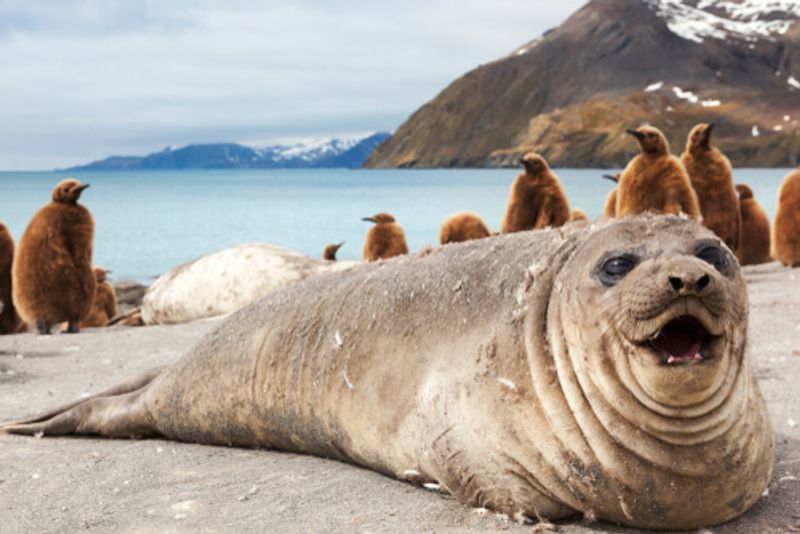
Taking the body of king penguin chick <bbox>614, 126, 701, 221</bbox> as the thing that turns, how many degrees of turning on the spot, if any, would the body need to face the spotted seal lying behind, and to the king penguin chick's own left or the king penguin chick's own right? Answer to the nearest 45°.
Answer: approximately 45° to the king penguin chick's own right

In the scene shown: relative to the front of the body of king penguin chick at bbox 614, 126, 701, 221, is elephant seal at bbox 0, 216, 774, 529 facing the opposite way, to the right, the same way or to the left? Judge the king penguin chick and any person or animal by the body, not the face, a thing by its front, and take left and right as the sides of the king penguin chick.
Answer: to the left

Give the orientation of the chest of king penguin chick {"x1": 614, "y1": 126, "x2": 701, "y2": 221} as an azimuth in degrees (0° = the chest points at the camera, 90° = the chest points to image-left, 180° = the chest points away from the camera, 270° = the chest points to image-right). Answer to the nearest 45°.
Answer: approximately 45°

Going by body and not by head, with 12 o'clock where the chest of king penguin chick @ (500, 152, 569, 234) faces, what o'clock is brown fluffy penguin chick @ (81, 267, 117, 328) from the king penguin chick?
The brown fluffy penguin chick is roughly at 2 o'clock from the king penguin chick.

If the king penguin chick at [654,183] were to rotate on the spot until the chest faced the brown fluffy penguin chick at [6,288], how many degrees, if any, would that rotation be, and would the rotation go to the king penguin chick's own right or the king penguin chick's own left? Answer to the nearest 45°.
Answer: approximately 45° to the king penguin chick's own right

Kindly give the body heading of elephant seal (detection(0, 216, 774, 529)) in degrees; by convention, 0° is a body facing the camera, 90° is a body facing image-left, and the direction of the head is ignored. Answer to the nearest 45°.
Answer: approximately 315°

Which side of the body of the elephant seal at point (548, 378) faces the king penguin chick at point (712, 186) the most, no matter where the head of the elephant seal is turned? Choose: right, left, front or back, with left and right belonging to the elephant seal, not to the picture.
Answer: left

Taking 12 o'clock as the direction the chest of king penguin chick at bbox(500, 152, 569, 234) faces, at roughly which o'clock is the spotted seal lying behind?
The spotted seal lying behind is roughly at 1 o'clock from the king penguin chick.

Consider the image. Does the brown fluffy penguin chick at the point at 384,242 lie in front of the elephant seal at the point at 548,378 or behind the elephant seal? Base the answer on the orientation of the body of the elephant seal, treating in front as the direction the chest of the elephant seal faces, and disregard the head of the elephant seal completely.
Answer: behind

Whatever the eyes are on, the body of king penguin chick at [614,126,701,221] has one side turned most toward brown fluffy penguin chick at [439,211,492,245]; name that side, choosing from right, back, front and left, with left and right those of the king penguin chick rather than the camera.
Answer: right
